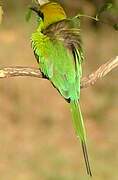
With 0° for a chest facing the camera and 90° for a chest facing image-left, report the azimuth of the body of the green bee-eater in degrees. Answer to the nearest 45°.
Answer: approximately 135°
